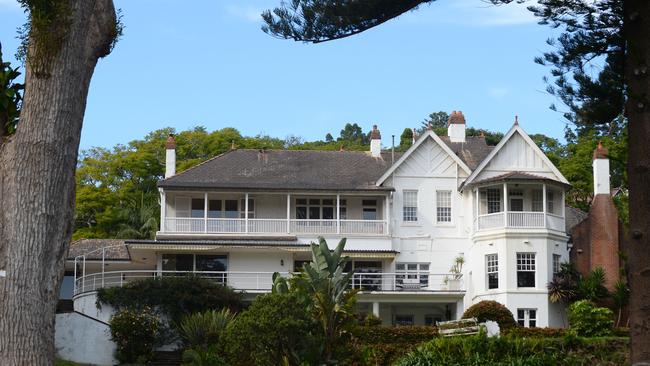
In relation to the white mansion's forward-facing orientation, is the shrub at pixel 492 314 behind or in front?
in front

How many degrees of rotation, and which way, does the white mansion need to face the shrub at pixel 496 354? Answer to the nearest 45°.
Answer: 0° — it already faces it

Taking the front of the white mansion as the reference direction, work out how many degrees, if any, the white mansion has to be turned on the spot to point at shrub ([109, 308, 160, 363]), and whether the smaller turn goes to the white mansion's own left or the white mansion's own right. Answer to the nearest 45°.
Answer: approximately 45° to the white mansion's own right

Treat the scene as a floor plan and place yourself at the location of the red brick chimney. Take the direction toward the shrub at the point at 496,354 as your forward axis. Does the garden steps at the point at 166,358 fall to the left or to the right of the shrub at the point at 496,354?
right

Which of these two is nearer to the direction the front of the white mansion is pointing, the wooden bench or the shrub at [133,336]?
the wooden bench

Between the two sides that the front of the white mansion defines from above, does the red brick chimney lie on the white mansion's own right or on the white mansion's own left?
on the white mansion's own left

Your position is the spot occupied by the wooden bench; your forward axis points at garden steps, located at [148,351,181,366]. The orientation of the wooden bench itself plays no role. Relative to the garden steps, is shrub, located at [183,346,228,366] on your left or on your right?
left

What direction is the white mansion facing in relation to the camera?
toward the camera

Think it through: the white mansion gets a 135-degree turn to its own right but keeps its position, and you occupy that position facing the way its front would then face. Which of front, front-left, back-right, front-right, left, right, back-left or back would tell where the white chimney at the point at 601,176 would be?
back-right

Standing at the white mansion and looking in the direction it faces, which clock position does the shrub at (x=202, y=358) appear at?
The shrub is roughly at 1 o'clock from the white mansion.

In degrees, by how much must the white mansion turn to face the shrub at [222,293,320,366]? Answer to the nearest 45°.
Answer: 0° — it already faces it

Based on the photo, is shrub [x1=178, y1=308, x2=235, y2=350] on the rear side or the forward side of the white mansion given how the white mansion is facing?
on the forward side

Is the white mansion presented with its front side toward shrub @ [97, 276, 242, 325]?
no

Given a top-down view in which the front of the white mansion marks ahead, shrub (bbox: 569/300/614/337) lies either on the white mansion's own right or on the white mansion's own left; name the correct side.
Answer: on the white mansion's own left

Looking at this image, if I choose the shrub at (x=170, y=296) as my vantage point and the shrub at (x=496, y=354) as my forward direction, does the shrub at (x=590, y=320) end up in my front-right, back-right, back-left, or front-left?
front-left
